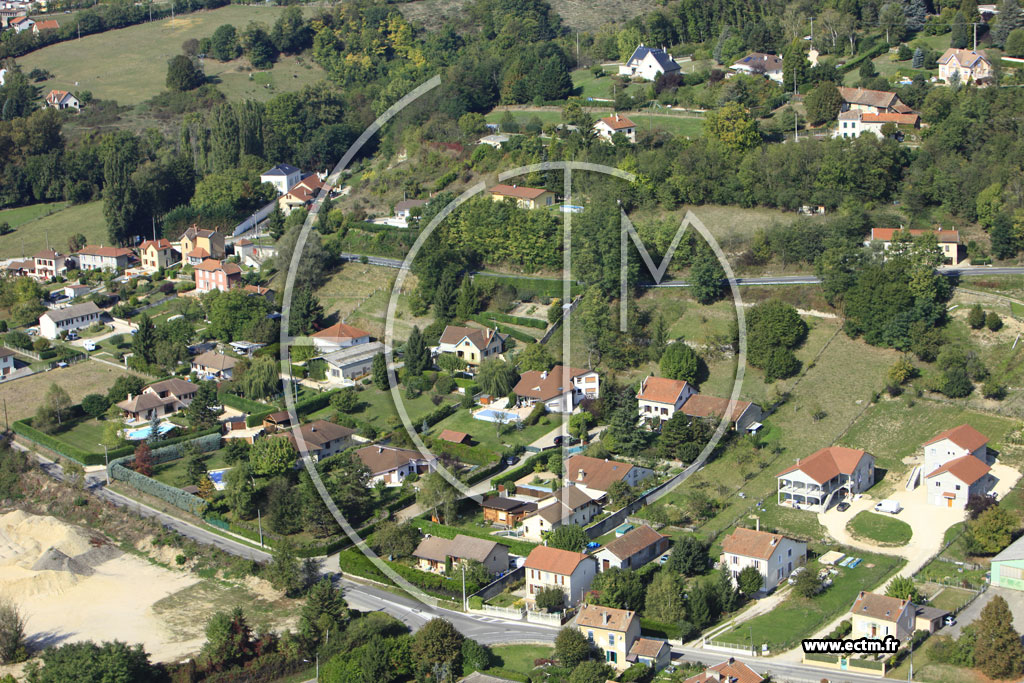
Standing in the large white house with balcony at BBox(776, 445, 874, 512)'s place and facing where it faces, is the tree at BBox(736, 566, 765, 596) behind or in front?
in front

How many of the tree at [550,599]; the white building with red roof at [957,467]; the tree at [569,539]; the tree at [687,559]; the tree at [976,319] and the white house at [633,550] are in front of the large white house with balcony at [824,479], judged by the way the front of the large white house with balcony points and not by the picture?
4

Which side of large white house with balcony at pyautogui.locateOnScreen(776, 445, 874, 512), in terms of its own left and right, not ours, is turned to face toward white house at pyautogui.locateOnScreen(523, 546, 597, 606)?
front

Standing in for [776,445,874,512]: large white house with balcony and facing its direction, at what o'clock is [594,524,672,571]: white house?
The white house is roughly at 12 o'clock from the large white house with balcony.

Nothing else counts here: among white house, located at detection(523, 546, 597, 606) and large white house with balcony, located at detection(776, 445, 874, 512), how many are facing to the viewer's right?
0

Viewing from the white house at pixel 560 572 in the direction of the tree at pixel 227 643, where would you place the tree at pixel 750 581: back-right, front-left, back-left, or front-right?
back-left

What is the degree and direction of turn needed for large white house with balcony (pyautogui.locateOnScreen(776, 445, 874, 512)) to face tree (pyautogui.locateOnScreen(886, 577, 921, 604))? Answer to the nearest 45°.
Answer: approximately 45° to its left

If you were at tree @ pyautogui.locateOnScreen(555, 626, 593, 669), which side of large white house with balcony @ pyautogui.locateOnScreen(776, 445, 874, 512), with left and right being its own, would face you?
front

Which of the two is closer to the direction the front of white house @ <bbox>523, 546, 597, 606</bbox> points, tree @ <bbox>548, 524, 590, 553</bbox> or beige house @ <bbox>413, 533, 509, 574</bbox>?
the beige house

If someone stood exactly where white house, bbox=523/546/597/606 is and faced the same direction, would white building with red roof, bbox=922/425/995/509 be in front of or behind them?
behind

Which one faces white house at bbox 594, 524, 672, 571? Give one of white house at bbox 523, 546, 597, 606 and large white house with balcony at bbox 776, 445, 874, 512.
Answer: the large white house with balcony

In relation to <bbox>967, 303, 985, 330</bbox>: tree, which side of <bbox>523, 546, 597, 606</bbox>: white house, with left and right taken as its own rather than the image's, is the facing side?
back

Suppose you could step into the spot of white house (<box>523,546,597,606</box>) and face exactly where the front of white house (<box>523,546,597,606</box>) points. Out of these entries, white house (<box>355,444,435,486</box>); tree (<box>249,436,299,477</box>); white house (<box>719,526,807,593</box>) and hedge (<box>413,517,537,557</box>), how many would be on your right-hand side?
3

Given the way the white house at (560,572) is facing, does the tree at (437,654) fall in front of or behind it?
in front

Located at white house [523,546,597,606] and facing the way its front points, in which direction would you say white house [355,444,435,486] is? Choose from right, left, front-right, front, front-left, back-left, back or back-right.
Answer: right

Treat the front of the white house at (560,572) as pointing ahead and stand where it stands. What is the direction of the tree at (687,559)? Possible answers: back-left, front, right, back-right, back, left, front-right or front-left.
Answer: back-left

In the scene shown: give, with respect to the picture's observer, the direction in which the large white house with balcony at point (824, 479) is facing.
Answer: facing the viewer and to the left of the viewer
